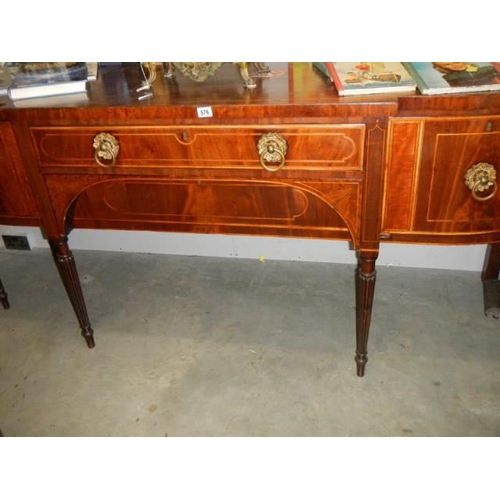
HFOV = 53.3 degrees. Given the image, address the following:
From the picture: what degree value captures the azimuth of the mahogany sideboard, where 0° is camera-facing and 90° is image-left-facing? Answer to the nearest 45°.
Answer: approximately 0°
